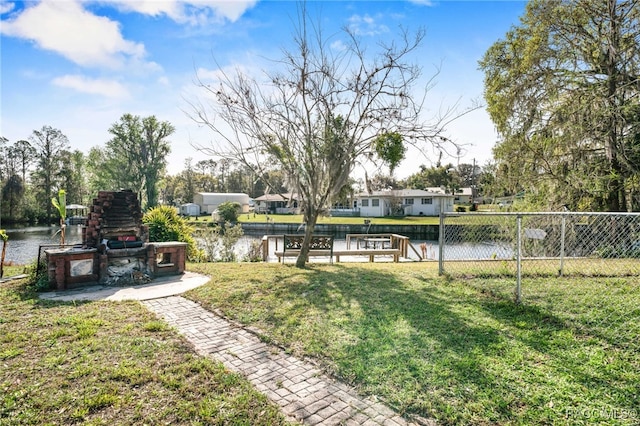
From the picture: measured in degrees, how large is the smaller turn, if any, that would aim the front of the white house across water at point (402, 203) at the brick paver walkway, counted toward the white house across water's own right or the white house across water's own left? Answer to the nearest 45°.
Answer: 0° — it already faces it

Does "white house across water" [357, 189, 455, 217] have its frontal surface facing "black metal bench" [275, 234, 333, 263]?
yes

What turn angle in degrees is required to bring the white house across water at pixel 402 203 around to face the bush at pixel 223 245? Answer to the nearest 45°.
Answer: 0° — it already faces it

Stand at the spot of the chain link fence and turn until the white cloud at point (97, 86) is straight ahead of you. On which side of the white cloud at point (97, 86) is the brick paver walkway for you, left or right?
left

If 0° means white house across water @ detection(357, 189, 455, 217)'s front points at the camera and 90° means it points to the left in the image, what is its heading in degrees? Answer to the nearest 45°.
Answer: approximately 0°

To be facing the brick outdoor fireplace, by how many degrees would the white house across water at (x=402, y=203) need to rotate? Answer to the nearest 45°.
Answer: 0° — it already faces it

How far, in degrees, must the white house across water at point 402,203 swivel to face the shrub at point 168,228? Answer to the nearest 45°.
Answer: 0° — it already faces it

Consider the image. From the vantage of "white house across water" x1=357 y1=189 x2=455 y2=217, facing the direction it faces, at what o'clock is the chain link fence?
The chain link fence is roughly at 12 o'clock from the white house across water.
